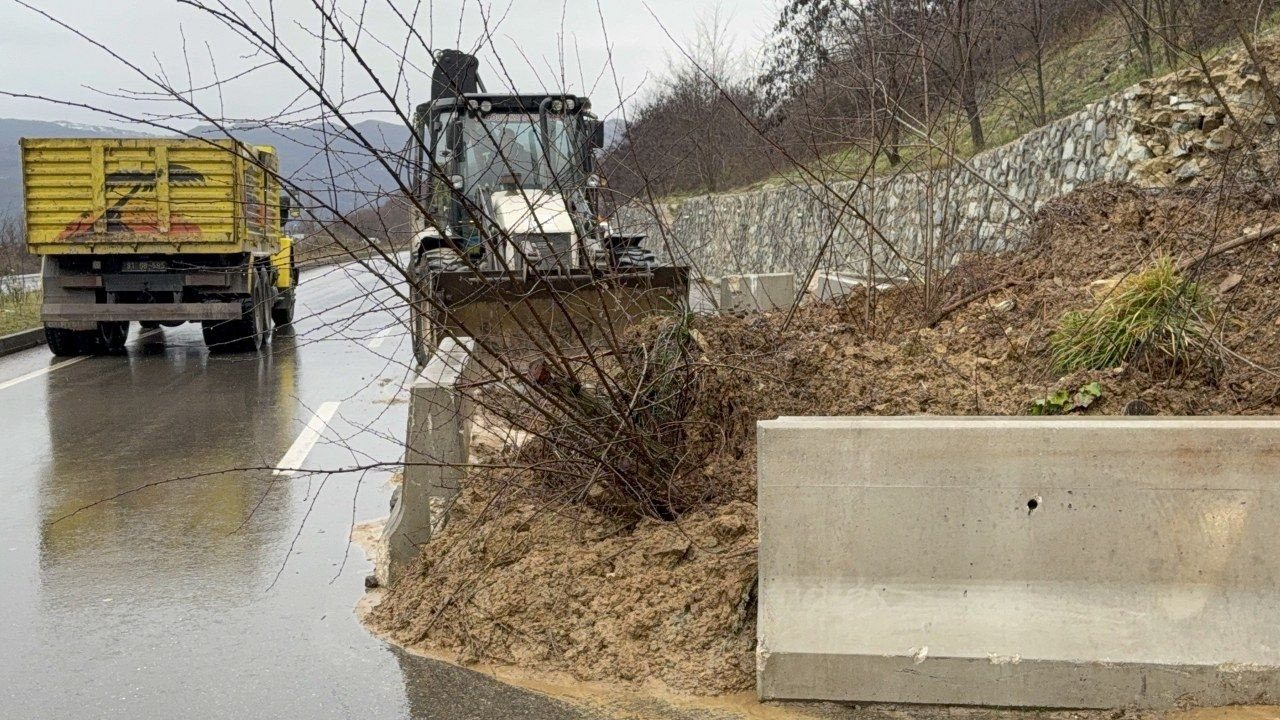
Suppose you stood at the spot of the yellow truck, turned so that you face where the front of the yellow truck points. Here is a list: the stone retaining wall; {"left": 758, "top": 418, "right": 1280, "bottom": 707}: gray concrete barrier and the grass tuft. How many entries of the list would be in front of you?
0

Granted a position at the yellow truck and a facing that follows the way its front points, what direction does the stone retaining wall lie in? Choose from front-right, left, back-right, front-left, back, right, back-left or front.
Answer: back-right

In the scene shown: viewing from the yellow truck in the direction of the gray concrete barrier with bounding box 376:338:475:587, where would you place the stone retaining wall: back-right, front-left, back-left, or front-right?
front-left

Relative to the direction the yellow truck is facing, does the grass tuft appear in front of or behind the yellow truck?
behind

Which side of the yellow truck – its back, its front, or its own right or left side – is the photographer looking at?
back

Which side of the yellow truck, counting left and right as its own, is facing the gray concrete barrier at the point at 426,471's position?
back

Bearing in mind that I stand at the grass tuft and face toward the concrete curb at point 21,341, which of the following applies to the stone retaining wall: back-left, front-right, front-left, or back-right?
front-right

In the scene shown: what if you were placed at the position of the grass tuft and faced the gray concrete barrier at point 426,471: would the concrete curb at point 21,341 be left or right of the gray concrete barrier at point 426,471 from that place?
right

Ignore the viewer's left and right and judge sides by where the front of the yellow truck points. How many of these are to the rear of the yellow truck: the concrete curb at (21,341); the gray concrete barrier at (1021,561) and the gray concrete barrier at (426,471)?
2

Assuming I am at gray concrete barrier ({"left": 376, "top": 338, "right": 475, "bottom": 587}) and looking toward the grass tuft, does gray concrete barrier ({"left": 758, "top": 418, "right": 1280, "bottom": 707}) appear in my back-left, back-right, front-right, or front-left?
front-right

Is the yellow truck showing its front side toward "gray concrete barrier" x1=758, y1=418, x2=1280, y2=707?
no
